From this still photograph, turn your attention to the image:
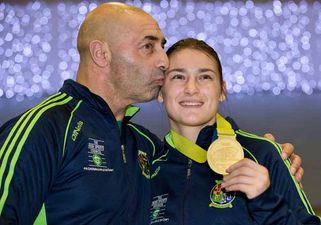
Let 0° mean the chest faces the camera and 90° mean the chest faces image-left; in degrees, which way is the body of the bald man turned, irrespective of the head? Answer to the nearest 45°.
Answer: approximately 315°

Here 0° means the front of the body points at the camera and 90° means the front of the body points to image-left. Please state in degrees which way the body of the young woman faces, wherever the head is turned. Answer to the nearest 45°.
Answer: approximately 0°
